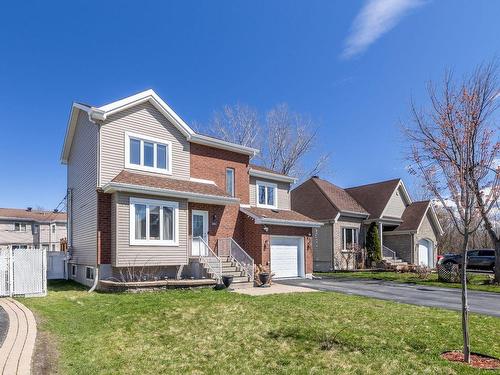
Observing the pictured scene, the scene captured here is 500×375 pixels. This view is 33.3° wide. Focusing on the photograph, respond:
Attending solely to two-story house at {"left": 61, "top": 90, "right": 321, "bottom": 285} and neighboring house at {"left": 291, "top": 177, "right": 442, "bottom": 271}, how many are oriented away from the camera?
0

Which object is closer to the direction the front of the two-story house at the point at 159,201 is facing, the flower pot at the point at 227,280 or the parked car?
the flower pot

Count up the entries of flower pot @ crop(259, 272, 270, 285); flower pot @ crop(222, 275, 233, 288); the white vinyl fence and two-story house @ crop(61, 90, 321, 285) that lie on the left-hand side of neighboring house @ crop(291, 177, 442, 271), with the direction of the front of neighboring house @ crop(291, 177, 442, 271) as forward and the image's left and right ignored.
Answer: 0

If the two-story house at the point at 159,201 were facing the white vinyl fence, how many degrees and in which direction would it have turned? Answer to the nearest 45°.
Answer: approximately 90° to its right

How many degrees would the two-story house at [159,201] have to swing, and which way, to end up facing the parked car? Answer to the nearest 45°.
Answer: approximately 90° to its left

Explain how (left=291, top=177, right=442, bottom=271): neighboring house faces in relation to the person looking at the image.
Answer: facing the viewer and to the right of the viewer

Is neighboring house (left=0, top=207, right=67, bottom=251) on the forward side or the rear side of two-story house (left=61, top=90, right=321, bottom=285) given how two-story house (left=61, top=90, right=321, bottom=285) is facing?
on the rear side

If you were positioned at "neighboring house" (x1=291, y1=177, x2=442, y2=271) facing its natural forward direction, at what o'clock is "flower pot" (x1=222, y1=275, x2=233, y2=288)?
The flower pot is roughly at 2 o'clock from the neighboring house.

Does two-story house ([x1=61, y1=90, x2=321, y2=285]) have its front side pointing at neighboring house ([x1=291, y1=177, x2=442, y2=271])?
no

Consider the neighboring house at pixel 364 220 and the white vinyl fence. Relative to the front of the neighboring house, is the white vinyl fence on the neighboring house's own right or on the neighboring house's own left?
on the neighboring house's own right

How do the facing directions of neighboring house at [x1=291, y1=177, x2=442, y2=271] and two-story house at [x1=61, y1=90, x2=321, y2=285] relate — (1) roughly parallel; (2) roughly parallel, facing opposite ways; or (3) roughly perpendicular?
roughly parallel

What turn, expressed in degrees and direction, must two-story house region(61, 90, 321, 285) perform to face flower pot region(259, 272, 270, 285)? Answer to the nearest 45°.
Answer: approximately 45° to its left

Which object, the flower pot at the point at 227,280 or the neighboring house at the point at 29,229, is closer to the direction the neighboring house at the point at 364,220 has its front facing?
the flower pot
